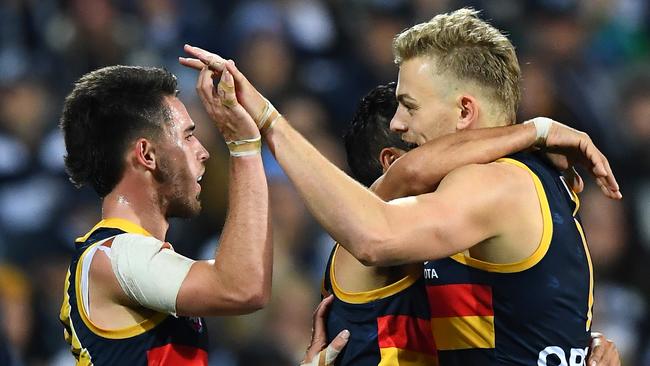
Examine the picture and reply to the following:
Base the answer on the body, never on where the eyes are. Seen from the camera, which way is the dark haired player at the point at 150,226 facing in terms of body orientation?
to the viewer's right

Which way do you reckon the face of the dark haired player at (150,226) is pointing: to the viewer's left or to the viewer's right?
to the viewer's right

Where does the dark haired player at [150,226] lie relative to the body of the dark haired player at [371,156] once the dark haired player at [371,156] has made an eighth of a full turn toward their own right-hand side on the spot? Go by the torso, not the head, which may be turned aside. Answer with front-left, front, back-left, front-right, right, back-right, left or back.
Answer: right

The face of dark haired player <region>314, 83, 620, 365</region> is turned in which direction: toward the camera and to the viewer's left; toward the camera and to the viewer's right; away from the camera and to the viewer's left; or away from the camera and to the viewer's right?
away from the camera and to the viewer's right

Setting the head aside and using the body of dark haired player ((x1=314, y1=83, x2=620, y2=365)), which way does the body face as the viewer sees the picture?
to the viewer's right
